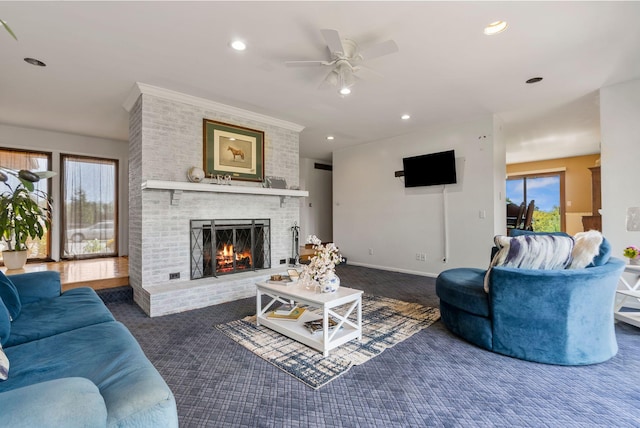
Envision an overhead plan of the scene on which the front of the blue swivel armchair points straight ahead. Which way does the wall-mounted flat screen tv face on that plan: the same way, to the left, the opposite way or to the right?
to the left

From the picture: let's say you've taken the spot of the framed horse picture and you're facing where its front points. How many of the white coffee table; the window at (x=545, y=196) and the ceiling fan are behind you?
0

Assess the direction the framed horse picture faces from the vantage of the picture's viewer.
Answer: facing the viewer and to the right of the viewer

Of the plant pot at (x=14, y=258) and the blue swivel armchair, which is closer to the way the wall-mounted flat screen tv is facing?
the plant pot

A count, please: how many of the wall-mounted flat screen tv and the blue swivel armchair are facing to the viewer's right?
0

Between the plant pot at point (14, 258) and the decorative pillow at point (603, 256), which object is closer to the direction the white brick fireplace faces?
the decorative pillow

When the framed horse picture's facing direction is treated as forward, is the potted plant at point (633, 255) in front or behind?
in front

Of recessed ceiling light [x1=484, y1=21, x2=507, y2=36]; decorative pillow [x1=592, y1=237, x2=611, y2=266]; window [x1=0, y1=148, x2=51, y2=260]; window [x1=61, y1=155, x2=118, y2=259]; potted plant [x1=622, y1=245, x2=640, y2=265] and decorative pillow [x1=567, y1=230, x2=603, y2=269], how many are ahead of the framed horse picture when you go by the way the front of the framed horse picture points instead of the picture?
4

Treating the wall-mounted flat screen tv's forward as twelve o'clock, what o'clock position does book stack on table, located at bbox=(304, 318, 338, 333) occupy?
The book stack on table is roughly at 11 o'clock from the wall-mounted flat screen tv.

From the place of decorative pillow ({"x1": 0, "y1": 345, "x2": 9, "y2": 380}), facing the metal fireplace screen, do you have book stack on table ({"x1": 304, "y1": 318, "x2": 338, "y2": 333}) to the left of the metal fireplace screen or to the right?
right

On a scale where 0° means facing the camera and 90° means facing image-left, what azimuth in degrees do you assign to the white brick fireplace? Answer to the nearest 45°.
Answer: approximately 315°

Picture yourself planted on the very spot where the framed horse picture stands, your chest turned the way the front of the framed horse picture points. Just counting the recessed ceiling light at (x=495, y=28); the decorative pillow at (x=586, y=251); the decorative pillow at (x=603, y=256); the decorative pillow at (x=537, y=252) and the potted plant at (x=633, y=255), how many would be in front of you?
5

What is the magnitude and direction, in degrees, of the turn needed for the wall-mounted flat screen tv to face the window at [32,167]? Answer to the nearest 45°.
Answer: approximately 45° to its right
